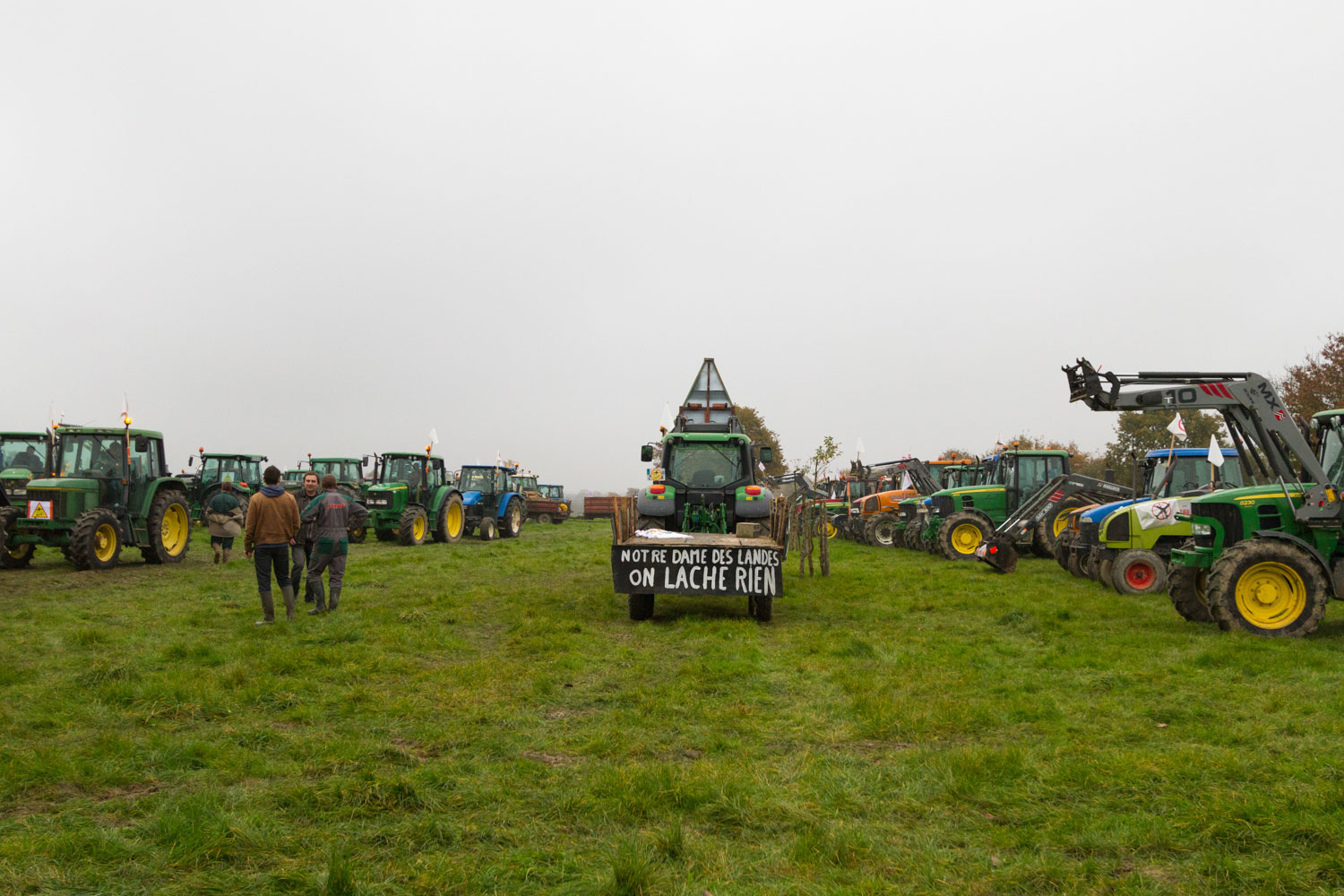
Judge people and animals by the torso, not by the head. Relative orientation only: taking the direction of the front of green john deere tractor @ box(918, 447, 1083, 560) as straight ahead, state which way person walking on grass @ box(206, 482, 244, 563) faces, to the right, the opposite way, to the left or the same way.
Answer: to the right

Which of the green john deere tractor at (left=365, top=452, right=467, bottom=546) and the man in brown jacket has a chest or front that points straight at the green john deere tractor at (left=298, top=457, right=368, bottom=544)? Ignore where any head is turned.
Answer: the man in brown jacket

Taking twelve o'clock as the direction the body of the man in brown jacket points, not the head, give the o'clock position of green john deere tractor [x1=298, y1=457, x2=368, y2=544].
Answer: The green john deere tractor is roughly at 12 o'clock from the man in brown jacket.

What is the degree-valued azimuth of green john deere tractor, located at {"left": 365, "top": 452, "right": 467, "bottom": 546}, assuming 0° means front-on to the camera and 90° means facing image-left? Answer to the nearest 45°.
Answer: approximately 45°

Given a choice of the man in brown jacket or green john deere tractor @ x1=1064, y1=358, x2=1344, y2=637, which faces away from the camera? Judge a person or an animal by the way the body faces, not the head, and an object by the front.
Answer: the man in brown jacket

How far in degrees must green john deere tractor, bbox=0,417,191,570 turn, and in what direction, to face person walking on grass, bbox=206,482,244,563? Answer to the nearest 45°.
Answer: approximately 135° to its left

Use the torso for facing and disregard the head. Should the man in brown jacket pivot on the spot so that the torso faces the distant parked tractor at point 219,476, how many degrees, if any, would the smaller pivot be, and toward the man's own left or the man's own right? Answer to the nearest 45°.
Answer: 0° — they already face it

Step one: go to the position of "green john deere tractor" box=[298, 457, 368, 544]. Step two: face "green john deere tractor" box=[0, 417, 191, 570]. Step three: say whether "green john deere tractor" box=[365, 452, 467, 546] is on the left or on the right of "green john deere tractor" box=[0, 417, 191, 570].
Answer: left

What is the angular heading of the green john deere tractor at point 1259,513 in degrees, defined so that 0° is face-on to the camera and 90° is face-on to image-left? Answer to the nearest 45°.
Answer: approximately 45°

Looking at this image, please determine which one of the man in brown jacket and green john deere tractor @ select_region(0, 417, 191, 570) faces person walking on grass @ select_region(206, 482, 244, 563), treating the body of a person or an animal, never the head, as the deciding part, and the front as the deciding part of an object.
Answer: the man in brown jacket

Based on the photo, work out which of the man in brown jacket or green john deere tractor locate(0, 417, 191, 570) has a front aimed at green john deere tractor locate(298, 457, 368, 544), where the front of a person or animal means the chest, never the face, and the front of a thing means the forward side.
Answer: the man in brown jacket

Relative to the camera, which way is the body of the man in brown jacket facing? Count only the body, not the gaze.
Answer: away from the camera

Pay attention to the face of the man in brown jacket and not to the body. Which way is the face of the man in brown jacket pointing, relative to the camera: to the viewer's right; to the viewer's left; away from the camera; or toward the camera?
away from the camera
